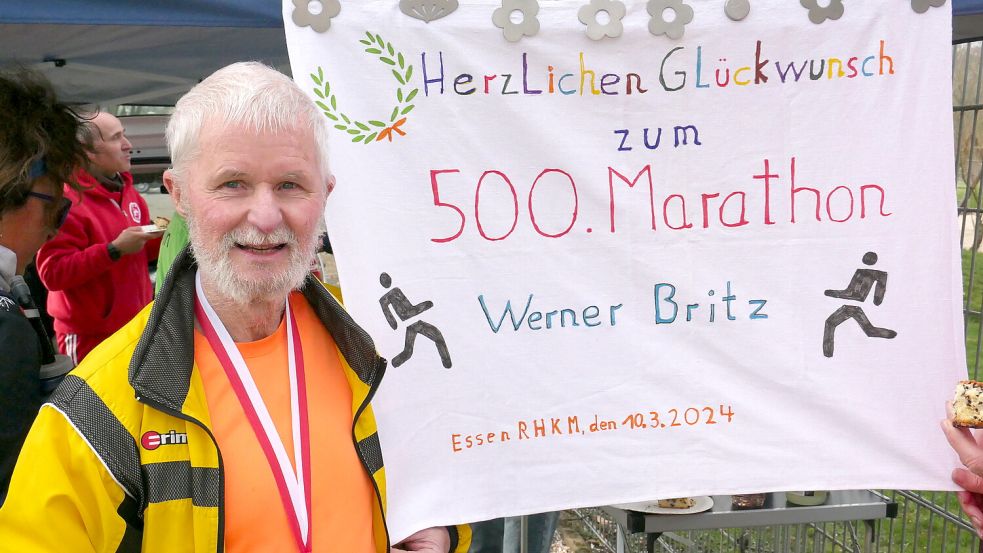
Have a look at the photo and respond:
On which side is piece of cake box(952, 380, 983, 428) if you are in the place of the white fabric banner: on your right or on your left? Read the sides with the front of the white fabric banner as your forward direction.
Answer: on your left

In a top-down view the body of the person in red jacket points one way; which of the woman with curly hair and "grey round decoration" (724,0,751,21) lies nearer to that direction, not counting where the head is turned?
the grey round decoration

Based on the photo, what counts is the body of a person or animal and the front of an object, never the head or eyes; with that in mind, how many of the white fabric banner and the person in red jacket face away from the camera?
0

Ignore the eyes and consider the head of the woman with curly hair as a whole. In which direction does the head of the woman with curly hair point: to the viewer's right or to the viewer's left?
to the viewer's right

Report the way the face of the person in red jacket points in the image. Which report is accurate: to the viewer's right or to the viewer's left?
to the viewer's right

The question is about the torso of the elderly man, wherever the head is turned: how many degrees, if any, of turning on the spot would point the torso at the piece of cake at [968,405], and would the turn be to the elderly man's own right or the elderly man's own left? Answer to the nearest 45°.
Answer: approximately 45° to the elderly man's own left

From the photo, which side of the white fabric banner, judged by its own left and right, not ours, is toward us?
front

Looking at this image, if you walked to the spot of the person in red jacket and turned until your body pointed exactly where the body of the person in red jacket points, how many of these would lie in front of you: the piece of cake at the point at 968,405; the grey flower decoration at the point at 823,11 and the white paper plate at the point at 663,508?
3

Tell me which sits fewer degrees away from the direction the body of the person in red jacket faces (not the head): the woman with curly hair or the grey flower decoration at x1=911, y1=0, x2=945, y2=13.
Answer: the grey flower decoration

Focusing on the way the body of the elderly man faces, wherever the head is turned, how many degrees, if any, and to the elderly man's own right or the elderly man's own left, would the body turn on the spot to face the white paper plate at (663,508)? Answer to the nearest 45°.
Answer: approximately 90° to the elderly man's own left

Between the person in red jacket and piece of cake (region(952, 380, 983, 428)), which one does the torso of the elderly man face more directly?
the piece of cake

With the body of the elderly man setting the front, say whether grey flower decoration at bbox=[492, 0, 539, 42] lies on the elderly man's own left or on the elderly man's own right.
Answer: on the elderly man's own left

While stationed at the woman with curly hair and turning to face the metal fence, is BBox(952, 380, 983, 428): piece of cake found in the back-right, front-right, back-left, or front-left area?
front-right
